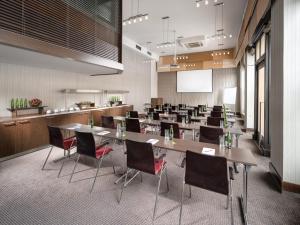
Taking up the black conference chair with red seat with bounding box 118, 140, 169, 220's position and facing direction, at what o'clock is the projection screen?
The projection screen is roughly at 11 o'clock from the black conference chair with red seat.

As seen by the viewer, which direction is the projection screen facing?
toward the camera

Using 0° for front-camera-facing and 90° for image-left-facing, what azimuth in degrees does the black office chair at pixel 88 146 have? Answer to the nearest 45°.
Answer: approximately 225°

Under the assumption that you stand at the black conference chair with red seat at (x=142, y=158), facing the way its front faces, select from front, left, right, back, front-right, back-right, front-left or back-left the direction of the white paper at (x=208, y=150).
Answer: front-right

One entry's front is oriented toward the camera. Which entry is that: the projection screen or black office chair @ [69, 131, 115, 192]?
the projection screen

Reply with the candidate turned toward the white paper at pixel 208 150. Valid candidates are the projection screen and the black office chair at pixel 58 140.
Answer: the projection screen

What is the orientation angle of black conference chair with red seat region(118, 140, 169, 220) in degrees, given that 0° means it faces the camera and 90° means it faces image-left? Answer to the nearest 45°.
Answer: approximately 225°

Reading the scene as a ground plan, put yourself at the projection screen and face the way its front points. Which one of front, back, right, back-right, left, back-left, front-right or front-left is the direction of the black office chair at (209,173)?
front

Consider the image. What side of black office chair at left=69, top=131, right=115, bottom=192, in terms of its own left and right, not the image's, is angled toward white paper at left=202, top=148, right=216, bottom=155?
right

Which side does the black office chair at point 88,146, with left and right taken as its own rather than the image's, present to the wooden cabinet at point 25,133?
left

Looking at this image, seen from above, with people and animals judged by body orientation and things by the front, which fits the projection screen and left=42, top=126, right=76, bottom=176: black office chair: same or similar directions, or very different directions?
very different directions

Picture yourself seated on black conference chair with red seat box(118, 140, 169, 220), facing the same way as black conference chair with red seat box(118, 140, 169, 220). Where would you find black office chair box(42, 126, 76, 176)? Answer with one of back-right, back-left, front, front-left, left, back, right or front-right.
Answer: left

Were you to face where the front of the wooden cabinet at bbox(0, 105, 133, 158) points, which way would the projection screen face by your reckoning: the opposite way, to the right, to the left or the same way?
to the right

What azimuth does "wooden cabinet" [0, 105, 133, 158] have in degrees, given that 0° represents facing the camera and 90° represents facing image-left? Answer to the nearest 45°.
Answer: approximately 315°

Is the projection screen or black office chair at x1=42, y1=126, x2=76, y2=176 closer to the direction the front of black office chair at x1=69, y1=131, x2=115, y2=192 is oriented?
the projection screen

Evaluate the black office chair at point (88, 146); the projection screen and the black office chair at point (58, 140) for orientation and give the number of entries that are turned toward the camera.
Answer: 1

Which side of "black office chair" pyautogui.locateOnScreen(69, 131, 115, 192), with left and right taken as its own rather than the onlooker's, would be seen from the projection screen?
front

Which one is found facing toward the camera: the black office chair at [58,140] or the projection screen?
the projection screen

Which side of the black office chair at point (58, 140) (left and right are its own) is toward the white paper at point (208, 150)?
right
